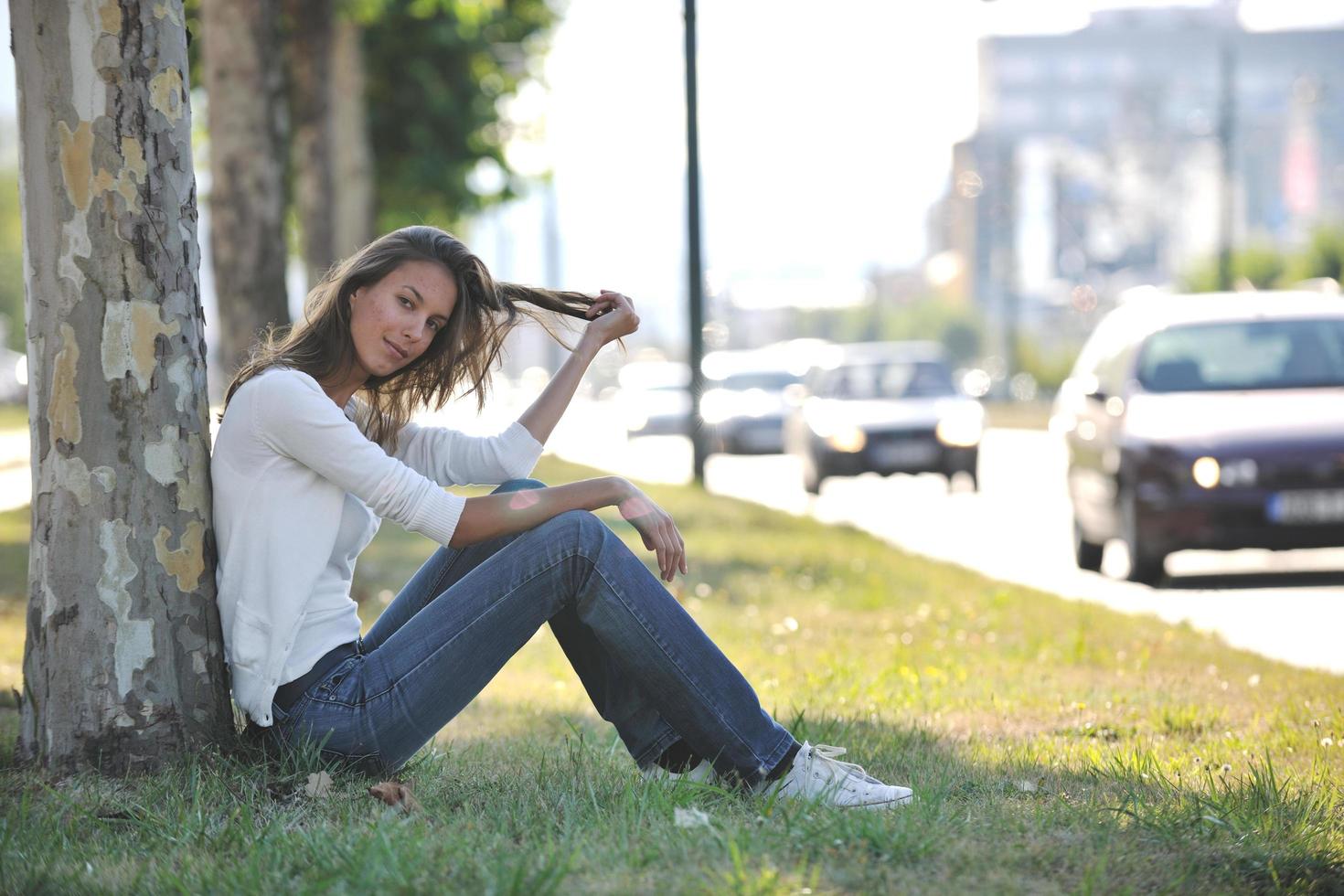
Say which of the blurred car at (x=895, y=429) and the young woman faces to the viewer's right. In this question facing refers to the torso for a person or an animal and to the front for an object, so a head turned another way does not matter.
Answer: the young woman

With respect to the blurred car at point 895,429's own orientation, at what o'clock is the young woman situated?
The young woman is roughly at 12 o'clock from the blurred car.

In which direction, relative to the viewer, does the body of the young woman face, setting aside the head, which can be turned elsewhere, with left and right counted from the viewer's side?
facing to the right of the viewer

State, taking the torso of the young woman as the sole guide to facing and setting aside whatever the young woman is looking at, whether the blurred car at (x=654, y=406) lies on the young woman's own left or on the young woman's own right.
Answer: on the young woman's own left

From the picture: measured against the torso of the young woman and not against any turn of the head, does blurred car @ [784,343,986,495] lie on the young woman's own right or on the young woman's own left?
on the young woman's own left

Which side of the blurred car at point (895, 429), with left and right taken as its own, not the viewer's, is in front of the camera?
front

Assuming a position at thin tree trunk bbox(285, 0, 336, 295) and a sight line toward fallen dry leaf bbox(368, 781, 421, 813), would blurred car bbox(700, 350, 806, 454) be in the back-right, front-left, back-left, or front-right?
back-left

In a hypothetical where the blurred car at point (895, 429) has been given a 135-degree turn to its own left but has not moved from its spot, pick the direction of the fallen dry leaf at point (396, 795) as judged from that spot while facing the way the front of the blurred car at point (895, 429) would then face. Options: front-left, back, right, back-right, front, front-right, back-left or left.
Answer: back-right

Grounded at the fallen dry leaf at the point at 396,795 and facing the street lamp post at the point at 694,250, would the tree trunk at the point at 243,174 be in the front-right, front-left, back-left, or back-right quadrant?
front-left

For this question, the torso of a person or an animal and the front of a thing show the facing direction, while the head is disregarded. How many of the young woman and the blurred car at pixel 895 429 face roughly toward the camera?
1

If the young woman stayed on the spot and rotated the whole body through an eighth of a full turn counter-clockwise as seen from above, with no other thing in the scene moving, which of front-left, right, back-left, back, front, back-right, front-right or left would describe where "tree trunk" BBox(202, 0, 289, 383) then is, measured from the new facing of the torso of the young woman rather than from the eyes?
front-left

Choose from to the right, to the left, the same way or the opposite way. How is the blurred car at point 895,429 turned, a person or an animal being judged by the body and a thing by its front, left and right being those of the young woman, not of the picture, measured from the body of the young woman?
to the right

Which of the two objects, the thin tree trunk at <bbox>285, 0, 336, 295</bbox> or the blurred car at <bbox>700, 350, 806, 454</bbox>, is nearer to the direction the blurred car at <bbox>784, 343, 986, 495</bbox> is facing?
the thin tree trunk

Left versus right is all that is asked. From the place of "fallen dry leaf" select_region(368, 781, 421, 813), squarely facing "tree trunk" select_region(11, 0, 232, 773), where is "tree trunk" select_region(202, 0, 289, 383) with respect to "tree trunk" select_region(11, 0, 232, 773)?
right
